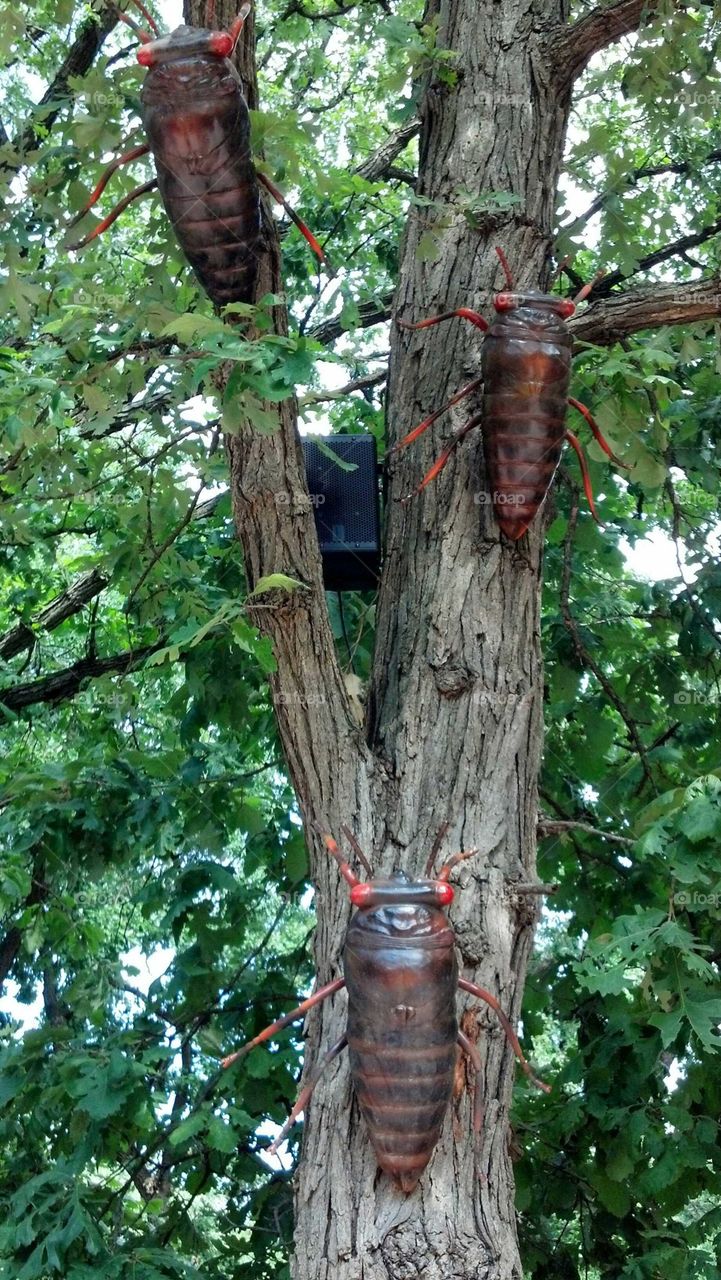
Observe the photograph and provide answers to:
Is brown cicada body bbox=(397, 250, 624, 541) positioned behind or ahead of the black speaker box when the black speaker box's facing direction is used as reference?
ahead

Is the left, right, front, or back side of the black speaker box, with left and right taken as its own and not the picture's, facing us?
front
